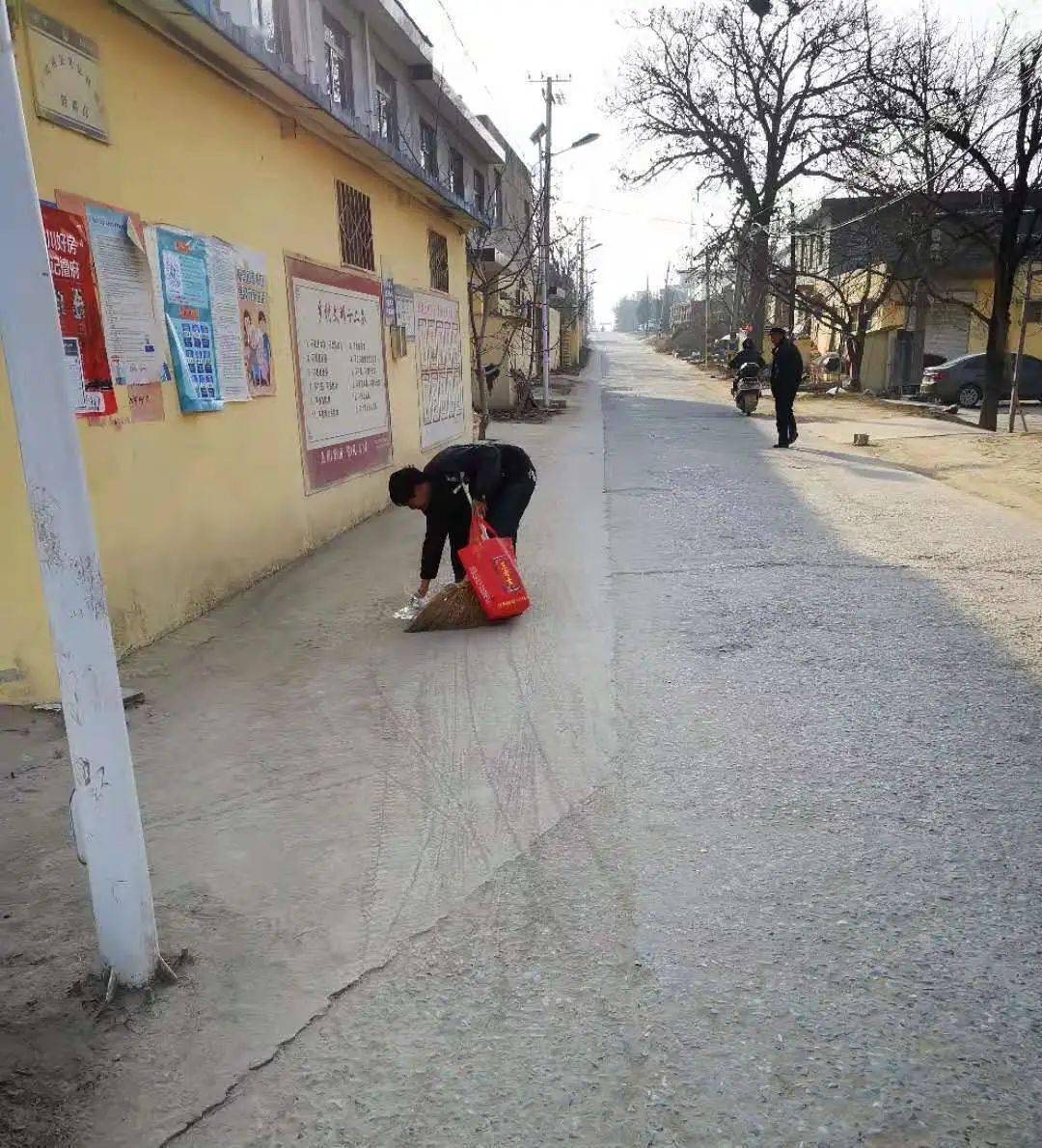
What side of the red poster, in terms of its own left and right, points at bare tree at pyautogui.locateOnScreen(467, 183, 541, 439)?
left

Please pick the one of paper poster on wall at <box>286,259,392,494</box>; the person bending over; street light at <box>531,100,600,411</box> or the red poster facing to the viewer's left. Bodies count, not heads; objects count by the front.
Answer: the person bending over

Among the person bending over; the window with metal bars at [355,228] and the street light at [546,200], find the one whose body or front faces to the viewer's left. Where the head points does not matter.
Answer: the person bending over

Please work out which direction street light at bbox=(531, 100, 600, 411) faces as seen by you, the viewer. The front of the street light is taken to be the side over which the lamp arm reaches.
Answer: facing to the right of the viewer

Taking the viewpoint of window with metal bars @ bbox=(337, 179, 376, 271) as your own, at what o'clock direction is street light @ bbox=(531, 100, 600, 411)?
The street light is roughly at 8 o'clock from the window with metal bars.

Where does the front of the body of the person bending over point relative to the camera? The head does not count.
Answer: to the viewer's left

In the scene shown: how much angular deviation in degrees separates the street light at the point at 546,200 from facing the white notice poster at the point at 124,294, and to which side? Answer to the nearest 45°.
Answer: approximately 90° to its right

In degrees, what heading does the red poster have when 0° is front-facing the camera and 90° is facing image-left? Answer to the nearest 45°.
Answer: approximately 315°

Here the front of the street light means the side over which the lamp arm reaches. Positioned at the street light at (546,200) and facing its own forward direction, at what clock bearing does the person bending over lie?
The person bending over is roughly at 3 o'clock from the street light.

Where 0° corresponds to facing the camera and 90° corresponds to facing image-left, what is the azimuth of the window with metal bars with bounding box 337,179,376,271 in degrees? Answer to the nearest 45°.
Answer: approximately 315°

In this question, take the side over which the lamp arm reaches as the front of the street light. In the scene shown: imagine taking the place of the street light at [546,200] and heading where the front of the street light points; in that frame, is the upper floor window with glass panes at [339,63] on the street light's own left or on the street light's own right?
on the street light's own right

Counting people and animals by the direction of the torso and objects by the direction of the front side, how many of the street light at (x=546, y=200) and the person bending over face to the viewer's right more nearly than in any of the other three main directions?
1

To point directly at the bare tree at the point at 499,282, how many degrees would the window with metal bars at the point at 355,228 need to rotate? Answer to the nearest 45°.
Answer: approximately 135° to its left
